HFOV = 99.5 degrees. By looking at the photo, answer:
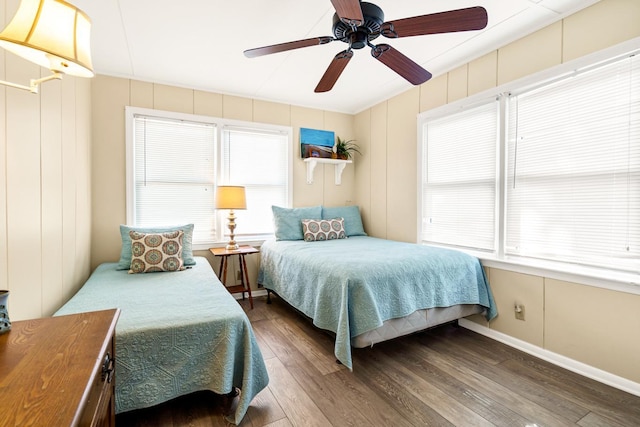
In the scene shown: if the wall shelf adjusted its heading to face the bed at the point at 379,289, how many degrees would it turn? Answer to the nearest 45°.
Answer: approximately 45° to its right

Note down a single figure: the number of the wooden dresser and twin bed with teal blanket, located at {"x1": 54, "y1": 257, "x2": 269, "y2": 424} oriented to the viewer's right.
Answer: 1

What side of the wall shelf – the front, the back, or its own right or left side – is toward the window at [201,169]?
right

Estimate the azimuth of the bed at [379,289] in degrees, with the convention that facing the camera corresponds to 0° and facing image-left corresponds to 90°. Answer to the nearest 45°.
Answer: approximately 315°

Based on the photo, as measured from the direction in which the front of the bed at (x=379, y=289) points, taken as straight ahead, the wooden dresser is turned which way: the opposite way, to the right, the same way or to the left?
to the left

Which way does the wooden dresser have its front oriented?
to the viewer's right

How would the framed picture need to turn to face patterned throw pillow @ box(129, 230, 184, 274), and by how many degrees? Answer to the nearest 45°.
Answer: approximately 90° to its right

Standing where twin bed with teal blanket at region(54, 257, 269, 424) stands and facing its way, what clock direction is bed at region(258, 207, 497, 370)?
The bed is roughly at 9 o'clock from the twin bed with teal blanket.

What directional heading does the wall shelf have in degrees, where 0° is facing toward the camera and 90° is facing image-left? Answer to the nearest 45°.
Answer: approximately 315°

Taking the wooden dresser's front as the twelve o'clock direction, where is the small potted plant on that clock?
The small potted plant is roughly at 11 o'clock from the wooden dresser.

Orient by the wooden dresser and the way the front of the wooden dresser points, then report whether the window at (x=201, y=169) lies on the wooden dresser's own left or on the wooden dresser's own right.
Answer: on the wooden dresser's own left

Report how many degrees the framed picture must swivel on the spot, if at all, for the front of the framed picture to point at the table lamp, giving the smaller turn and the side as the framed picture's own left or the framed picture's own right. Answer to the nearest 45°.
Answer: approximately 90° to the framed picture's own right

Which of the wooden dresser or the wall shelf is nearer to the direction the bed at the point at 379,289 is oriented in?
the wooden dresser
